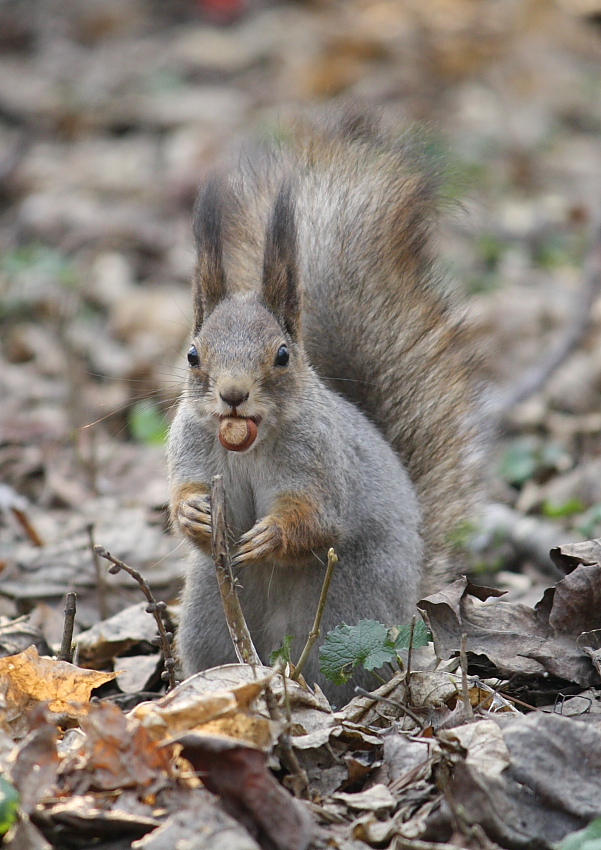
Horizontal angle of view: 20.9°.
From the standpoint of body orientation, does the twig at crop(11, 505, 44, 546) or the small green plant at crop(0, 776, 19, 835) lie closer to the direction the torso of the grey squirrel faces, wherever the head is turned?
the small green plant

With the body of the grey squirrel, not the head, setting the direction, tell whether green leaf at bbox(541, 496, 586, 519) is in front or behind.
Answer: behind

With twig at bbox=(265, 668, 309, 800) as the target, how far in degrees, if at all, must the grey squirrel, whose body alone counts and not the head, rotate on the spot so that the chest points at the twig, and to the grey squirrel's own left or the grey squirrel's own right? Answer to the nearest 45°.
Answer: approximately 45° to the grey squirrel's own left

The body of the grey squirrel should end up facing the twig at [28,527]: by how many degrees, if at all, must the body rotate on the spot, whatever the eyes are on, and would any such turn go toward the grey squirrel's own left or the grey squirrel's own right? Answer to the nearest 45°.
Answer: approximately 90° to the grey squirrel's own right

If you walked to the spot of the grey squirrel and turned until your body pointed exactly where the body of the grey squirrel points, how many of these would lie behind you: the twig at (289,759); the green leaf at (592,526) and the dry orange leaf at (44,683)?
1

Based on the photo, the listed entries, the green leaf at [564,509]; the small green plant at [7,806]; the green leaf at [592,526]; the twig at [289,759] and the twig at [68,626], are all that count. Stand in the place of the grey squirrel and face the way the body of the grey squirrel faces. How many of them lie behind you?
2

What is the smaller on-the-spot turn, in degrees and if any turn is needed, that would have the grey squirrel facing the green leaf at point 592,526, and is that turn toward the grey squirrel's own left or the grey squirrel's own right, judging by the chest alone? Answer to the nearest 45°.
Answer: approximately 180°

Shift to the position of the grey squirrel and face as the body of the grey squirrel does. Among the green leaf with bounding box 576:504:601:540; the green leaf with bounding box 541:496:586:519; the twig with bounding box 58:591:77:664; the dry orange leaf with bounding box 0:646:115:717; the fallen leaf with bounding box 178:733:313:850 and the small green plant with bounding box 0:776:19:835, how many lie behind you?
2

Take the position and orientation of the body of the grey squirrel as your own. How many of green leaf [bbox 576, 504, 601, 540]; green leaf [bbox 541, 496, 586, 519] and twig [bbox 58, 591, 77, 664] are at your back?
2

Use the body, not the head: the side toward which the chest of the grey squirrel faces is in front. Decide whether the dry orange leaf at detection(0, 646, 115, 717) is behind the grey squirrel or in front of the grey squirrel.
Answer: in front

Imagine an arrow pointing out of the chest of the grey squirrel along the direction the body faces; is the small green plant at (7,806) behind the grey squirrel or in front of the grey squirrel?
in front

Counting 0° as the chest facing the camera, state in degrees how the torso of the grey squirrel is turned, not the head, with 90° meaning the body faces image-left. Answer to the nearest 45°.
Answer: approximately 45°

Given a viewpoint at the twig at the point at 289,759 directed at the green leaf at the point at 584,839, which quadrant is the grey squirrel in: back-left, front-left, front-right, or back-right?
back-left
